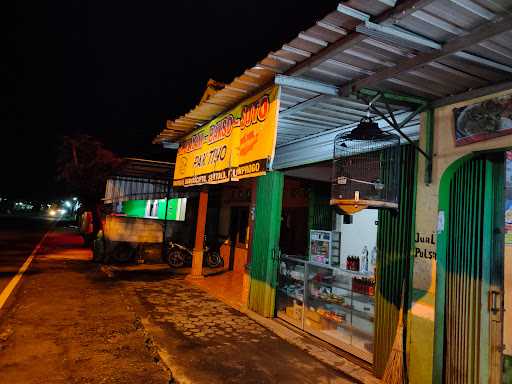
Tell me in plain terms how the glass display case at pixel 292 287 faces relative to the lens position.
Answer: facing the viewer and to the left of the viewer

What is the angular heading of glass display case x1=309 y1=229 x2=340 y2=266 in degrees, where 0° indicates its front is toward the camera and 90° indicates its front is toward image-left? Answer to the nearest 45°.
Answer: approximately 45°

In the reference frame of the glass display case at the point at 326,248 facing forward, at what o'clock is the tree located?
The tree is roughly at 3 o'clock from the glass display case.

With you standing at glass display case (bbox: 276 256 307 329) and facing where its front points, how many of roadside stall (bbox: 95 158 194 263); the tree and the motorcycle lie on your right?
3

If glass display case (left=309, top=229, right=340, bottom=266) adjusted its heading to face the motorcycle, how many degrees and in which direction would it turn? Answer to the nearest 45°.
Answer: approximately 90° to its right

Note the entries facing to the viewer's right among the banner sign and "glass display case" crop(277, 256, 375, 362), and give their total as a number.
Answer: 0

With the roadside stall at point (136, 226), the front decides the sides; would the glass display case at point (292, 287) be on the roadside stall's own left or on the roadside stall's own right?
on the roadside stall's own left

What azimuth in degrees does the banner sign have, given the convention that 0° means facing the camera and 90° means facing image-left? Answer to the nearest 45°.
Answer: approximately 45°
